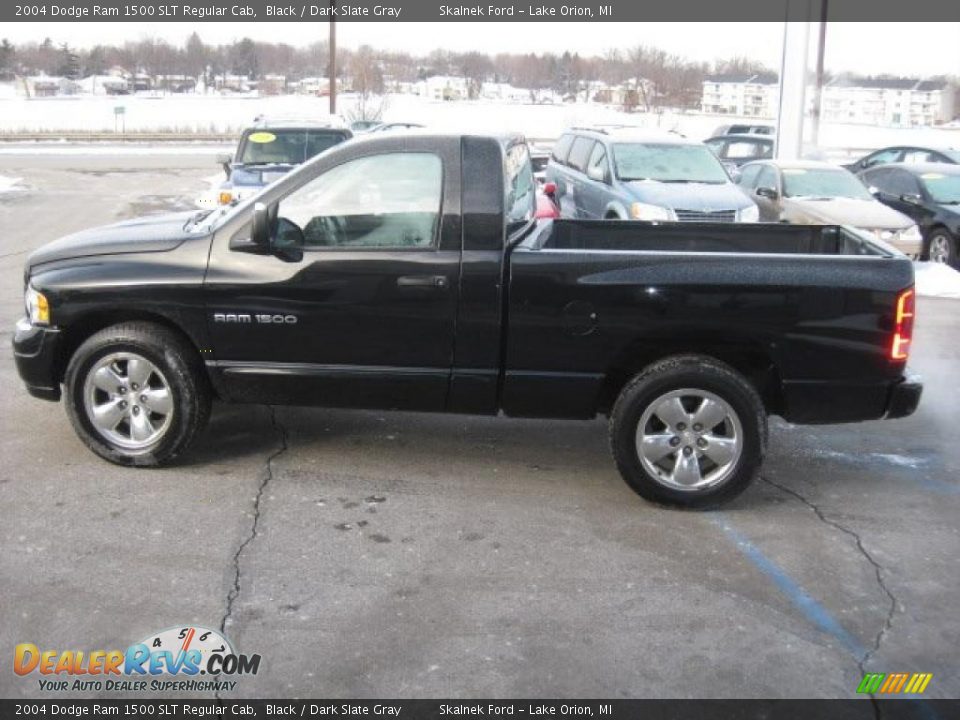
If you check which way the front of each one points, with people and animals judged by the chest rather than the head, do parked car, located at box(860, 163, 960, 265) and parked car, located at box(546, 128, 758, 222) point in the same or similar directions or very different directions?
same or similar directions

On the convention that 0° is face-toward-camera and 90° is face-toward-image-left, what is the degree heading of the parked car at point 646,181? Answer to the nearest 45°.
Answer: approximately 315°

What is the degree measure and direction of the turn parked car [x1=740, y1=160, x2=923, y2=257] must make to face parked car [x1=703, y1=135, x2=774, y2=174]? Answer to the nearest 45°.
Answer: approximately 135° to its left

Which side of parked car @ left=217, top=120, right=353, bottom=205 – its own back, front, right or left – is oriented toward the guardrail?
back

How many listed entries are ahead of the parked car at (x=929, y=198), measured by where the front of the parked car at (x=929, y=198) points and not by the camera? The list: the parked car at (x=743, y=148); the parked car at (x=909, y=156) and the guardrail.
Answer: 0

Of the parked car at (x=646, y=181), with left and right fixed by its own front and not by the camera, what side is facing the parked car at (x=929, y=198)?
left

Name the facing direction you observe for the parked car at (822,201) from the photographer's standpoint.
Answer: facing the viewer and to the right of the viewer

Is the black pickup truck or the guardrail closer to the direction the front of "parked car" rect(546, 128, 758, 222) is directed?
the black pickup truck

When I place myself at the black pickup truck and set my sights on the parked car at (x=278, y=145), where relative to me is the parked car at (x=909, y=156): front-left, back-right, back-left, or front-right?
front-right

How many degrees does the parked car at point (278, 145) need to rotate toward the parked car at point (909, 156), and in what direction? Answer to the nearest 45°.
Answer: approximately 135° to its left

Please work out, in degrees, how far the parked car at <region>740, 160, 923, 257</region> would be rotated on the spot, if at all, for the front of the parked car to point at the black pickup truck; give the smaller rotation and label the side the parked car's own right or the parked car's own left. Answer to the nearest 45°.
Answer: approximately 45° to the parked car's own right

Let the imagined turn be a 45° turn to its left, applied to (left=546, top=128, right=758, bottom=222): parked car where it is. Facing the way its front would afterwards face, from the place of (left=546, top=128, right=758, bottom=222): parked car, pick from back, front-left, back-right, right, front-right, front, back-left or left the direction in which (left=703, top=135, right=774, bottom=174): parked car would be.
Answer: left

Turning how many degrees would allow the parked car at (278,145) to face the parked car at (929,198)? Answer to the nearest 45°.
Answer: approximately 90° to its left

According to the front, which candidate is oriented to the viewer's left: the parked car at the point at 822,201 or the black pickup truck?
the black pickup truck

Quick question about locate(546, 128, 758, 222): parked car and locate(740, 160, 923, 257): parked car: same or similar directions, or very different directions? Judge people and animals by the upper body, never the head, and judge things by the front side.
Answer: same or similar directions

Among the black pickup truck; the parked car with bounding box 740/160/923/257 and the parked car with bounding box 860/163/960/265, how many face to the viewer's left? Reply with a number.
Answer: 1

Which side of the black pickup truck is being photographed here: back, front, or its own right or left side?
left

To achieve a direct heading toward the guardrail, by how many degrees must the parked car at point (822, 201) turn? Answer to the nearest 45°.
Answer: approximately 180°

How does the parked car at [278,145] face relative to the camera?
toward the camera
